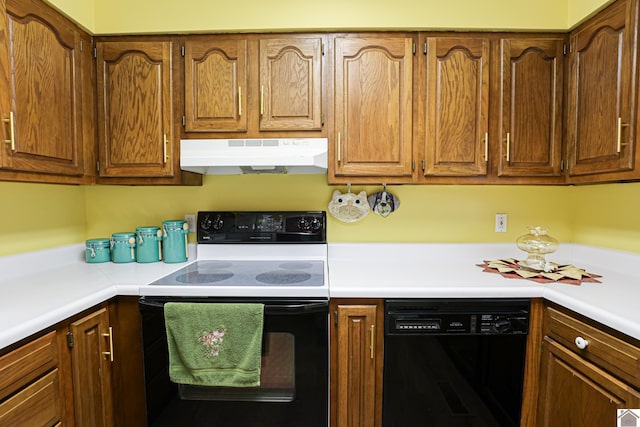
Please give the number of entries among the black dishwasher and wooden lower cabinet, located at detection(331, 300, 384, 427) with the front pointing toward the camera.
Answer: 2

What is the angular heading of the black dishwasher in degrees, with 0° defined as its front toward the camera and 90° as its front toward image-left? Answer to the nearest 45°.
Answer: approximately 0°

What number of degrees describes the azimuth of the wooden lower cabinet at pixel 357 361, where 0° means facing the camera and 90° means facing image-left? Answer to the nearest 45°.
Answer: approximately 0°
